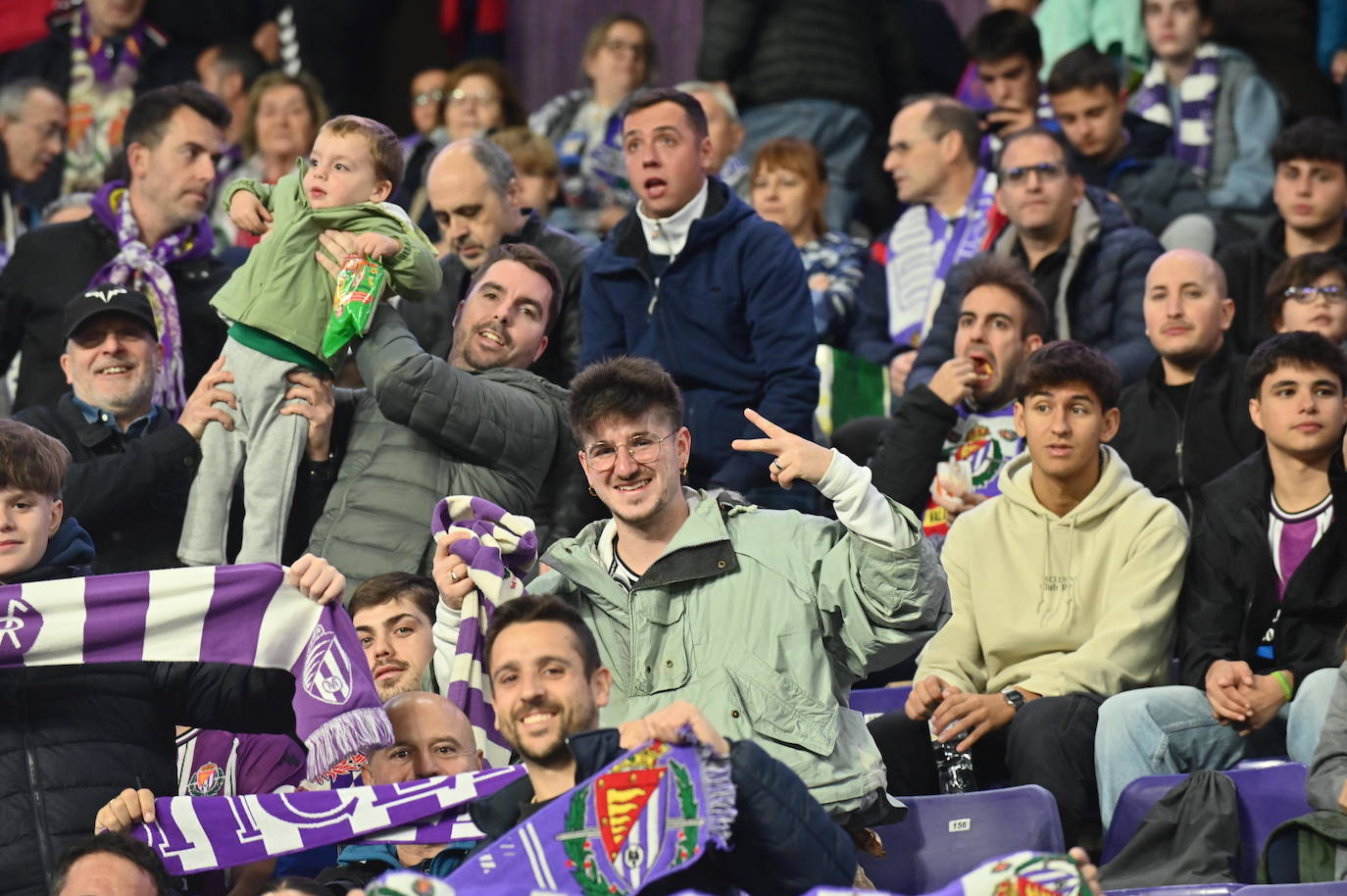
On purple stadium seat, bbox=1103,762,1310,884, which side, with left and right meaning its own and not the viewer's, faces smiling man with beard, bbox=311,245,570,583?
right

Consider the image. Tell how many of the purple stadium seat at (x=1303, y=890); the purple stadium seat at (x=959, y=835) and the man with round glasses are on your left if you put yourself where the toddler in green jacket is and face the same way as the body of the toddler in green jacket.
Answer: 3

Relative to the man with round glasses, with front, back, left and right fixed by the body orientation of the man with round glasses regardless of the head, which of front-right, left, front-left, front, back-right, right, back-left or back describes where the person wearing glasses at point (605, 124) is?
back-right

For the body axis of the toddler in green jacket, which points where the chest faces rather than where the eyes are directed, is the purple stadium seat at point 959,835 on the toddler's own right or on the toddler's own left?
on the toddler's own left

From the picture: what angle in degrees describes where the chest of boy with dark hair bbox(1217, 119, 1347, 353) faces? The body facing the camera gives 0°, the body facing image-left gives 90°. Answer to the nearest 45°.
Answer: approximately 0°

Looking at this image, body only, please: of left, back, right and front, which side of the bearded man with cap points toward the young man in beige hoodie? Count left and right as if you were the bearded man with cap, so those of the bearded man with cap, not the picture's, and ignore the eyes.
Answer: left

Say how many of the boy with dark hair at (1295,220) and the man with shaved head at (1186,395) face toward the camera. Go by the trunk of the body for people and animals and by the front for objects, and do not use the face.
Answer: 2

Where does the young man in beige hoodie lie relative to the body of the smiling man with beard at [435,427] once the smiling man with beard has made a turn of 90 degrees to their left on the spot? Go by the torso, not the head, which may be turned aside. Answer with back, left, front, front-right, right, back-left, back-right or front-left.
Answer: front-left

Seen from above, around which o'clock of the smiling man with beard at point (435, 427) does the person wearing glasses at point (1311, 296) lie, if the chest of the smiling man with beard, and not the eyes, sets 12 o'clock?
The person wearing glasses is roughly at 7 o'clock from the smiling man with beard.

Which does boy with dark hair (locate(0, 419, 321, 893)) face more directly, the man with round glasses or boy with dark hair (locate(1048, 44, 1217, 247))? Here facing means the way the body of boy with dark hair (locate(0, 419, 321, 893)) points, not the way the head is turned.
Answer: the man with round glasses
